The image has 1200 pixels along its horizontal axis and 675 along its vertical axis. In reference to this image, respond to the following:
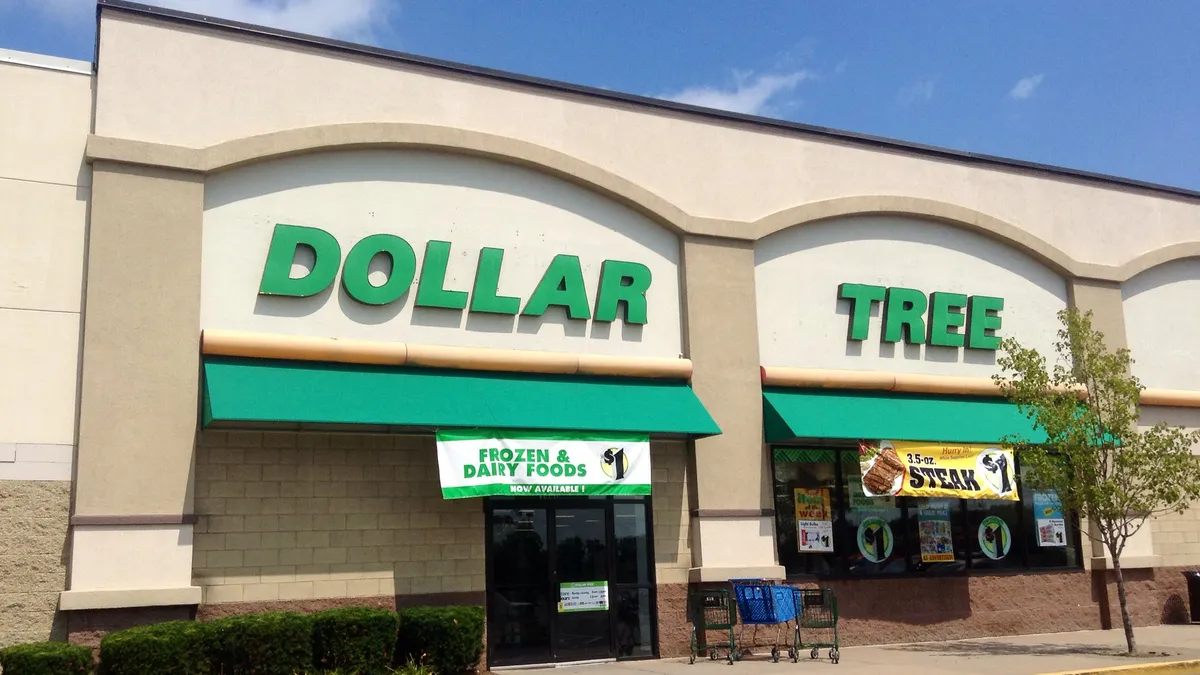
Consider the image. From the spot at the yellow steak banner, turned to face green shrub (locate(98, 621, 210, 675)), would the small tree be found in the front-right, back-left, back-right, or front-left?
back-left

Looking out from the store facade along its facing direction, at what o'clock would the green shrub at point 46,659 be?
The green shrub is roughly at 3 o'clock from the store facade.

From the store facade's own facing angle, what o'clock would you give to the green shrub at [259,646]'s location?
The green shrub is roughly at 3 o'clock from the store facade.

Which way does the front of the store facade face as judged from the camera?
facing the viewer and to the right of the viewer

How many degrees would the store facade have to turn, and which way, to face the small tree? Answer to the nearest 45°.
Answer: approximately 45° to its left

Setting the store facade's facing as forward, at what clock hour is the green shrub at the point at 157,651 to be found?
The green shrub is roughly at 3 o'clock from the store facade.
